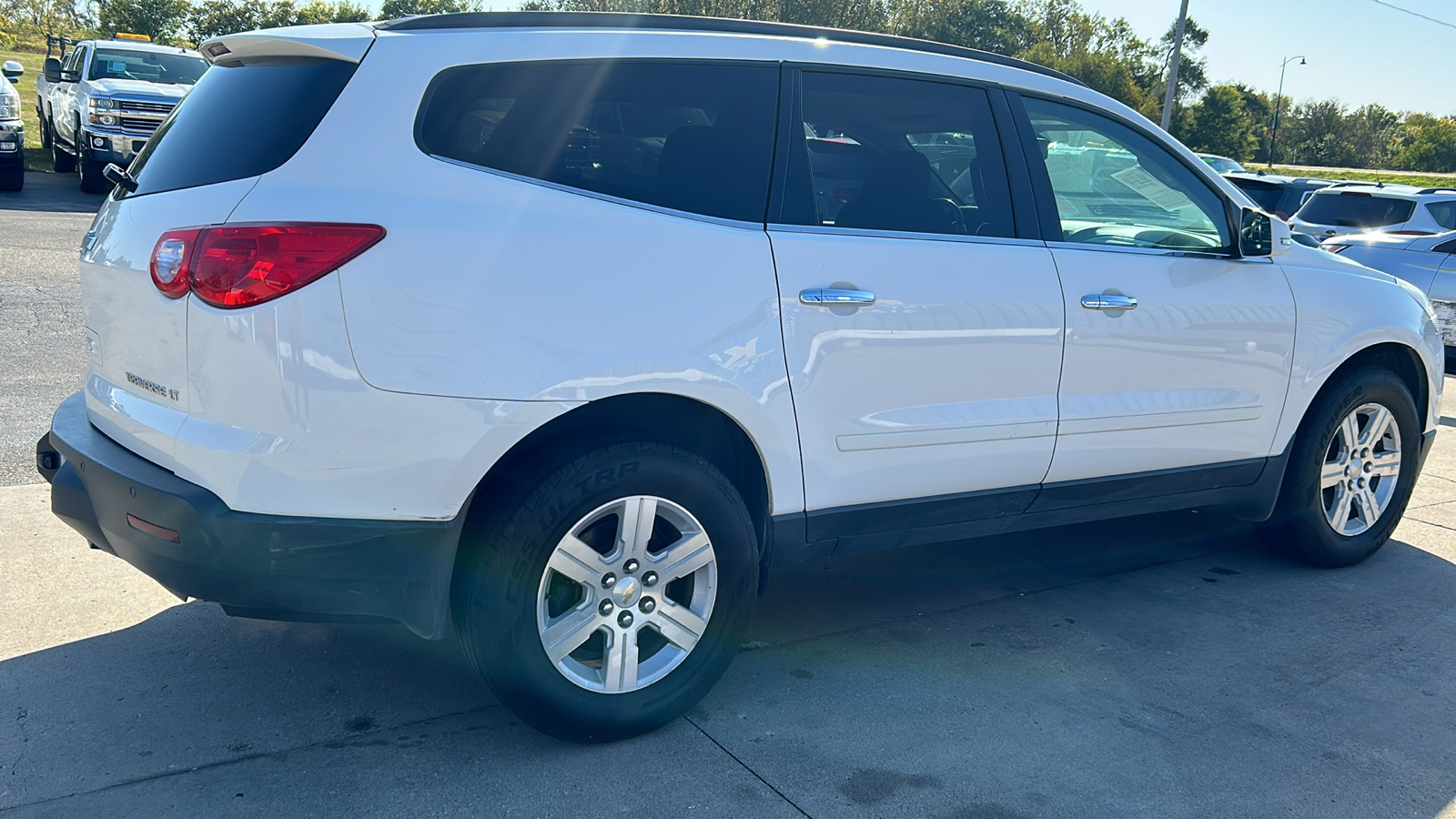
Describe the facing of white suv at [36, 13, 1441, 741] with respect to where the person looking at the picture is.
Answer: facing away from the viewer and to the right of the viewer

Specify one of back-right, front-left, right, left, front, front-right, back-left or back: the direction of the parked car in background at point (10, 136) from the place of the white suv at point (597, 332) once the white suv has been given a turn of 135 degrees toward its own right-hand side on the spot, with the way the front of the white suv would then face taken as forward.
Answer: back-right

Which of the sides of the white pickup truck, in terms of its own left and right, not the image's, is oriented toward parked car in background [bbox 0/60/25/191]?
right

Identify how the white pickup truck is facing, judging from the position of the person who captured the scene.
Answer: facing the viewer and to the right of the viewer

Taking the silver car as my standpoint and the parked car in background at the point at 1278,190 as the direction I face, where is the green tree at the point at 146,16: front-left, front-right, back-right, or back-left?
front-left

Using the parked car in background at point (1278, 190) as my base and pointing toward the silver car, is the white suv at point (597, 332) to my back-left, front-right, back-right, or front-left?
front-right

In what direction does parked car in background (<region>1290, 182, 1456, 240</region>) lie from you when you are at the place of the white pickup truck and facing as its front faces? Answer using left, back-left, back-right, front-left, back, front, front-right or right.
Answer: front

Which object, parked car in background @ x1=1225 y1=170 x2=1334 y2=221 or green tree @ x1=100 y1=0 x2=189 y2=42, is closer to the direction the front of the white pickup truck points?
the parked car in background

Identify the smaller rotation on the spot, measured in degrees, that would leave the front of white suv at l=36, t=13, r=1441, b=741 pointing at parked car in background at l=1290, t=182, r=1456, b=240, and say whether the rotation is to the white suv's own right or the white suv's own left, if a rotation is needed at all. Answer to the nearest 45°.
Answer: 0° — it already faces it
